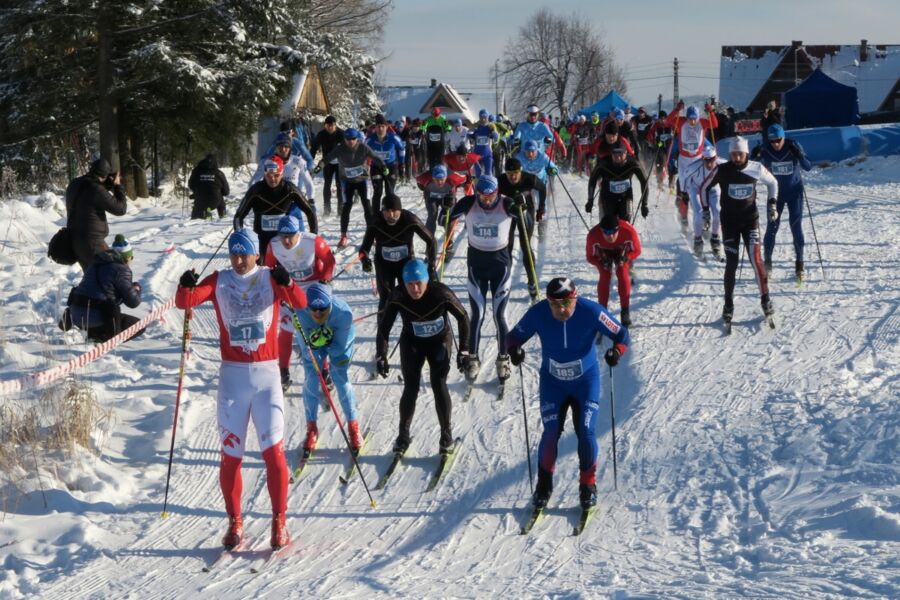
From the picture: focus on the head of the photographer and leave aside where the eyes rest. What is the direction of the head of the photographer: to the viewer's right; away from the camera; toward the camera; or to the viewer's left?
to the viewer's right

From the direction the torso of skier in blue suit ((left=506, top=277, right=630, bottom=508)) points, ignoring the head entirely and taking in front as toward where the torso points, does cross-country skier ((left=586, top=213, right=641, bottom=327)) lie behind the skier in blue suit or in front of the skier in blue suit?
behind

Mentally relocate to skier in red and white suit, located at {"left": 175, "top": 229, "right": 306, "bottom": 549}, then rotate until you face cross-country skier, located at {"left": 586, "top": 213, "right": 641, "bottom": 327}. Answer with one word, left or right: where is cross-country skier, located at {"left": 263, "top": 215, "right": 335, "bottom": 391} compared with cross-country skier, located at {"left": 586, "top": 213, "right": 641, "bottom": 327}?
left

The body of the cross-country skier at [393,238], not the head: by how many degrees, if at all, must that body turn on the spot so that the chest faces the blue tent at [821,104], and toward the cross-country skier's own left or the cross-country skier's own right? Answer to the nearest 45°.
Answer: approximately 135° to the cross-country skier's own left

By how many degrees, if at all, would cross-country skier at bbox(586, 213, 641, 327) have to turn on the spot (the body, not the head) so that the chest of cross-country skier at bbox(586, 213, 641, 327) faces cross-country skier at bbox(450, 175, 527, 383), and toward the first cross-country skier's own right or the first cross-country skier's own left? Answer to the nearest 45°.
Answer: approximately 45° to the first cross-country skier's own right

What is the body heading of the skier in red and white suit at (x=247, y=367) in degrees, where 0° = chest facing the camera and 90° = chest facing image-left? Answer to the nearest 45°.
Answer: approximately 0°

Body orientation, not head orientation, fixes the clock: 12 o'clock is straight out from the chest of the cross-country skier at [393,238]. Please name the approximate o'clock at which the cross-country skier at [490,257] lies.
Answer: the cross-country skier at [490,257] is roughly at 9 o'clock from the cross-country skier at [393,238].

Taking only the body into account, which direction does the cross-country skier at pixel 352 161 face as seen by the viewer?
toward the camera

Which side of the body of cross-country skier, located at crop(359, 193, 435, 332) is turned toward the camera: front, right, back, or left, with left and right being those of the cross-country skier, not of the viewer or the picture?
front

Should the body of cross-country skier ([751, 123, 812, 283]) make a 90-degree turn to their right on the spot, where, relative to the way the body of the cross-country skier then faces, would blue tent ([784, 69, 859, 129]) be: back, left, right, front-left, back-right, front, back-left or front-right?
right

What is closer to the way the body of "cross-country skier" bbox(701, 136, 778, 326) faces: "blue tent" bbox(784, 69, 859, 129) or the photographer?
the photographer

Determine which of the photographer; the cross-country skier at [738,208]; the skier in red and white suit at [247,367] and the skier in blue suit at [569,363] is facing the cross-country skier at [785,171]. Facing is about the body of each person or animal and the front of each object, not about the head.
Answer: the photographer

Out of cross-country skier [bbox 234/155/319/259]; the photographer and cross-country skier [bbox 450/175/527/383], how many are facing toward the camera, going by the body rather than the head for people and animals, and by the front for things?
2

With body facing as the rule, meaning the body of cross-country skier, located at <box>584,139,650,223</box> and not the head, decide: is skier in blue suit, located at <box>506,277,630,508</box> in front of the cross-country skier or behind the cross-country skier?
in front

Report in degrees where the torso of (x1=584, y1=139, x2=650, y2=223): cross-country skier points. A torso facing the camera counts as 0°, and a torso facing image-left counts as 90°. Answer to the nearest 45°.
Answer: approximately 0°

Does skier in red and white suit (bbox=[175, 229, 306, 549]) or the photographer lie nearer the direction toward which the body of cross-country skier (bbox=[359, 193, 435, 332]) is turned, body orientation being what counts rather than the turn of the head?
the skier in red and white suit
